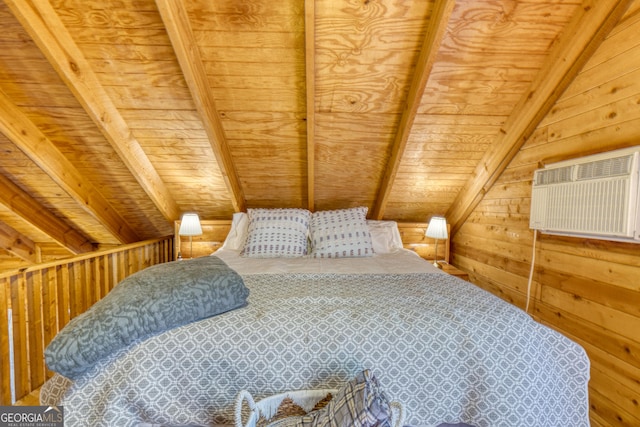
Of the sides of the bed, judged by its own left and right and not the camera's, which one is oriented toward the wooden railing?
right

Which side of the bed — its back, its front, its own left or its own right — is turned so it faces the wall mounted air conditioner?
left

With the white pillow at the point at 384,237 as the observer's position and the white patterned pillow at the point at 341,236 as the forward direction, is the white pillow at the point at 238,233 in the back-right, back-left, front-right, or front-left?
front-right

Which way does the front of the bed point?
toward the camera
